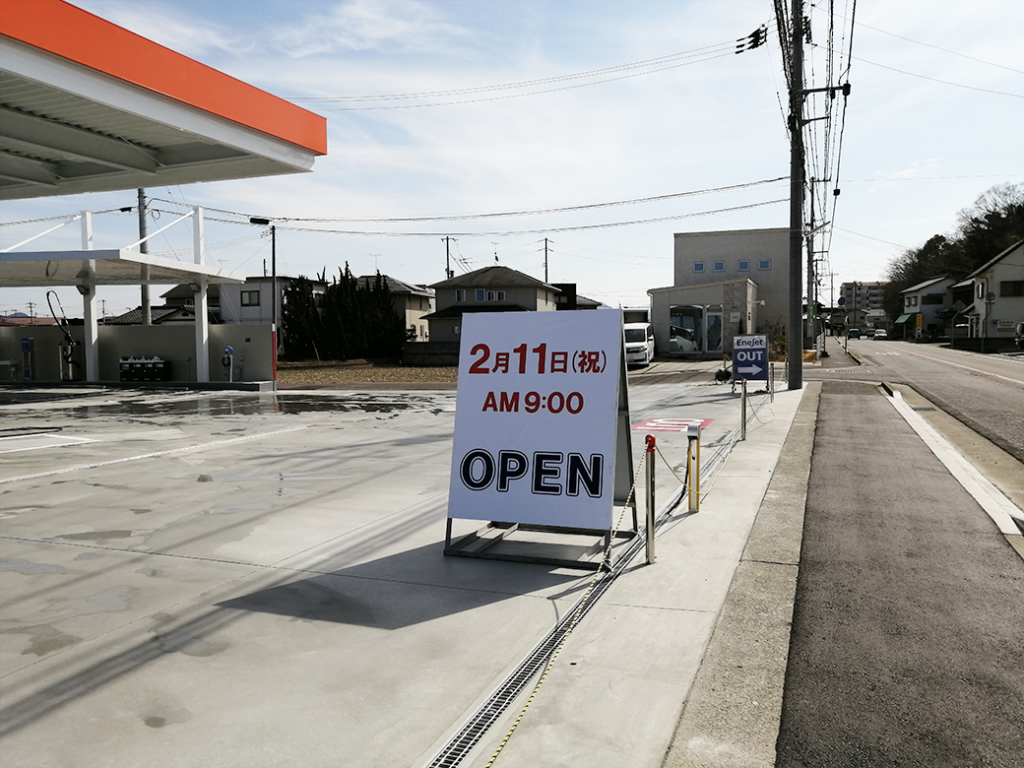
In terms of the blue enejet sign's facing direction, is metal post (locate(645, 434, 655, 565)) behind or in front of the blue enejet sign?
in front

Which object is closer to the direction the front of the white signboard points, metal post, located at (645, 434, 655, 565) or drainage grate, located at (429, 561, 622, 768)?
the drainage grate

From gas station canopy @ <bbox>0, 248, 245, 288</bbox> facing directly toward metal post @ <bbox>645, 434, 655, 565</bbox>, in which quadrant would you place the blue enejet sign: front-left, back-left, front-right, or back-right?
front-left

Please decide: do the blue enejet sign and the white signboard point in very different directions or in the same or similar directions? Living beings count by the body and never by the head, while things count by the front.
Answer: same or similar directions

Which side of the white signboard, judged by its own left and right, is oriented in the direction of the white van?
back

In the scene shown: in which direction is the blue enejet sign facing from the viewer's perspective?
toward the camera

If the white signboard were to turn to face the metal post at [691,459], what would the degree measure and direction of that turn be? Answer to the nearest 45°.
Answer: approximately 135° to its left

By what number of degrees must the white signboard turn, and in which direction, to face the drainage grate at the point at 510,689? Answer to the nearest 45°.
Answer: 0° — it already faces it

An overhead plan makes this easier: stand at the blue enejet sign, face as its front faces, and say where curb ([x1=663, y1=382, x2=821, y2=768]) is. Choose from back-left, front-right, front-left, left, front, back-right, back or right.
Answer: front

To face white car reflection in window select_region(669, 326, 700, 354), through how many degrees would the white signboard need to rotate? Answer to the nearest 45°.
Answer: approximately 180°

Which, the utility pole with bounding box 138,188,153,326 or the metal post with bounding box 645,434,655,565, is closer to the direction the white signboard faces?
the metal post

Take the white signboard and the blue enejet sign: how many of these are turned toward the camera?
2

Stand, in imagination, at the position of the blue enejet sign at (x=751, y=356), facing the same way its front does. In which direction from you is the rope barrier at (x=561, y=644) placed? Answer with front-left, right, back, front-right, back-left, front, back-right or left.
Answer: front

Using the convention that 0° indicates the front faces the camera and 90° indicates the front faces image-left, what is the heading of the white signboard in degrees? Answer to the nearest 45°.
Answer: approximately 0°

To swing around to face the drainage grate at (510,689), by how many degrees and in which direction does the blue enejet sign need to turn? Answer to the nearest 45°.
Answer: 0° — it already faces it
